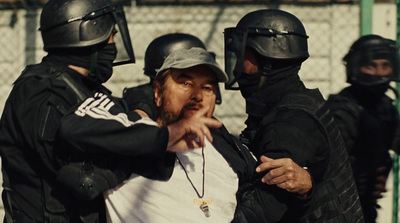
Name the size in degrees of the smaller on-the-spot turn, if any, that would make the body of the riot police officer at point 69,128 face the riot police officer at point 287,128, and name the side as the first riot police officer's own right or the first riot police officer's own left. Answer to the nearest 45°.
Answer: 0° — they already face them

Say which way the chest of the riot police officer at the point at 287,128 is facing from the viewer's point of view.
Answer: to the viewer's left

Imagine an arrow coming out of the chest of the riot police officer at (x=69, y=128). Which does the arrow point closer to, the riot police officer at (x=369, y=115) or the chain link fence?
the riot police officer

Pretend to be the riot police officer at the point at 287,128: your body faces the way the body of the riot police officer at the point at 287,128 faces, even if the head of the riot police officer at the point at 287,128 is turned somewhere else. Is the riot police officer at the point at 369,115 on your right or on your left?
on your right

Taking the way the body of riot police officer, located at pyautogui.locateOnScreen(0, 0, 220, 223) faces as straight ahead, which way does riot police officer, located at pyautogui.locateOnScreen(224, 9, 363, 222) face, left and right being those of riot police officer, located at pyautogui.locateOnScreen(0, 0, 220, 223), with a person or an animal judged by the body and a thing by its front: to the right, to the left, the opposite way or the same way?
the opposite way

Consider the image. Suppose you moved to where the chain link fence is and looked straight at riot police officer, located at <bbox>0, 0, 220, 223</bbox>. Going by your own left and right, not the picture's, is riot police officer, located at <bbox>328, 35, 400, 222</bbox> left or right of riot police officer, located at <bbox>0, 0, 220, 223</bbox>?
left

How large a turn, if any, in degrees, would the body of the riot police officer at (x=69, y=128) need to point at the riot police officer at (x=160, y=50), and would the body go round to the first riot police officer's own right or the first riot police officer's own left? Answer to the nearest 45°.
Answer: approximately 90° to the first riot police officer's own left

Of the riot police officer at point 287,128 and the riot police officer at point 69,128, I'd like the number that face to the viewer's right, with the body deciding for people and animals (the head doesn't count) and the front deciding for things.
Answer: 1

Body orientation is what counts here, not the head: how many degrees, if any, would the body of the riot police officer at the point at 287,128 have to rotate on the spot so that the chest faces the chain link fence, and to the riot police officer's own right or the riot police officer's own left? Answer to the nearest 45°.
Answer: approximately 90° to the riot police officer's own right

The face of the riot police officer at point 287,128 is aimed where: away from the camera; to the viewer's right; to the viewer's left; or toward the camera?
to the viewer's left

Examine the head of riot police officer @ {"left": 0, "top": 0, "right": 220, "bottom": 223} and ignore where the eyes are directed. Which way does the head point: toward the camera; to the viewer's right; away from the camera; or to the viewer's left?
to the viewer's right

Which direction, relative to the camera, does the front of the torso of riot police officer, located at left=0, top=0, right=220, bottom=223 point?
to the viewer's right
